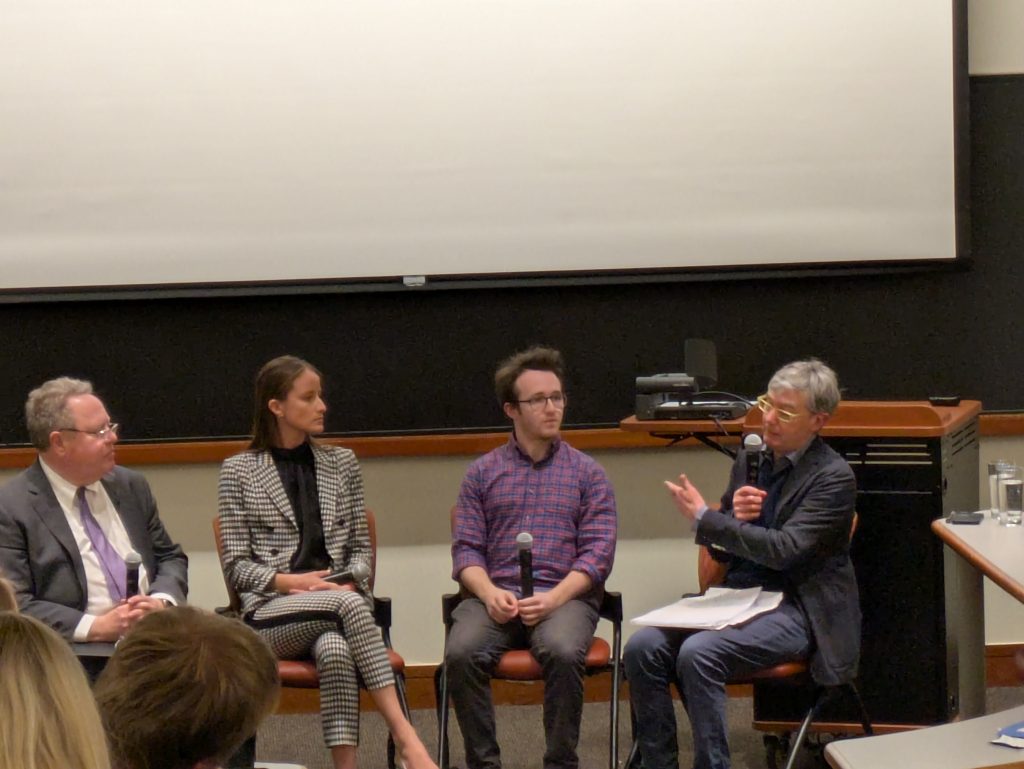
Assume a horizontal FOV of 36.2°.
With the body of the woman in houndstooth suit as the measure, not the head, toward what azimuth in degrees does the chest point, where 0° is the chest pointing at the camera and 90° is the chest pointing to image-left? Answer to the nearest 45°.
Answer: approximately 315°

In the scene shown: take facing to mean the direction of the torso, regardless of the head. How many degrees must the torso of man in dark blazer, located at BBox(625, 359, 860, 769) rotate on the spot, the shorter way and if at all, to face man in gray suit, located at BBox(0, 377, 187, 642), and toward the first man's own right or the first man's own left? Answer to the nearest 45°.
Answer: approximately 45° to the first man's own right

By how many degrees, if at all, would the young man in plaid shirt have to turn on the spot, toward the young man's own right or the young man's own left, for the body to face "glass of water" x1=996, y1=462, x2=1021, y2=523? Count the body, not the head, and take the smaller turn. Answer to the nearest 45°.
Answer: approximately 90° to the young man's own left

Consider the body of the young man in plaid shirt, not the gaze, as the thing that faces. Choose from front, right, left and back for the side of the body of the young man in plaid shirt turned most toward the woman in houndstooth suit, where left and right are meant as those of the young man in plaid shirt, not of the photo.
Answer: right

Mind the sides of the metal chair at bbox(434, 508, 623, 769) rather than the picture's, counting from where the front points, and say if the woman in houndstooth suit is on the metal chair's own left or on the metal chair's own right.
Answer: on the metal chair's own right

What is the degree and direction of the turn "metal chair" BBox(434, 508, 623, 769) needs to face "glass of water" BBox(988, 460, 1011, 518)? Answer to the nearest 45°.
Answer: approximately 90° to its left

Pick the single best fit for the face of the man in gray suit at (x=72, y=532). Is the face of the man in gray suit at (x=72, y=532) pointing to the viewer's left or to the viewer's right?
to the viewer's right

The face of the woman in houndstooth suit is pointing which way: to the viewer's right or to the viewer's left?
to the viewer's right

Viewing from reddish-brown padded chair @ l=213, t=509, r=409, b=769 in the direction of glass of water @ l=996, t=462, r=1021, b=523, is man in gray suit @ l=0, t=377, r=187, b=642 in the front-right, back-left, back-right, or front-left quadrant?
back-right

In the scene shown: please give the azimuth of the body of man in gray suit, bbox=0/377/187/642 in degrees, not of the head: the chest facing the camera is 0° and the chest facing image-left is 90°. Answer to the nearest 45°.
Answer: approximately 315°
